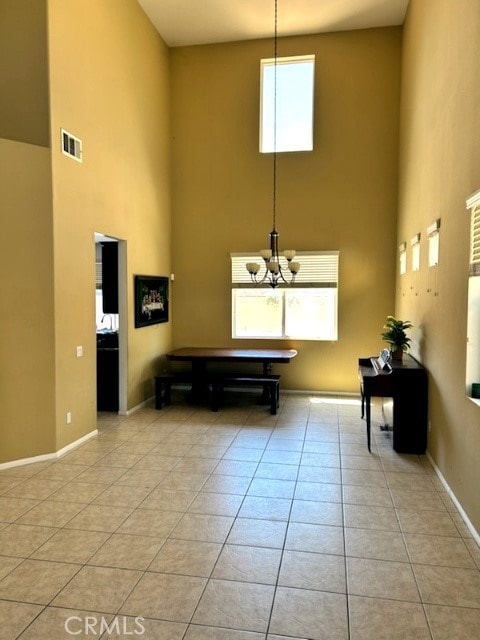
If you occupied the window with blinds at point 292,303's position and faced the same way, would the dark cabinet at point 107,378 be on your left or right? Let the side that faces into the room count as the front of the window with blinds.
on your right

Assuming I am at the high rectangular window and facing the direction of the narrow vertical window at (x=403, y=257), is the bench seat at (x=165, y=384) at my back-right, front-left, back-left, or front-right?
back-right

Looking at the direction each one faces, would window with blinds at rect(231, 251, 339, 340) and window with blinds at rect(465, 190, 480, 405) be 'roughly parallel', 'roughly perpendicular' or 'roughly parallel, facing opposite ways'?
roughly perpendicular

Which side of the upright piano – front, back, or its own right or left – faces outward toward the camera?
left

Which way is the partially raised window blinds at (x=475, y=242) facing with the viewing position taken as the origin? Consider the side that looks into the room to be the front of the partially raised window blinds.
facing to the left of the viewer

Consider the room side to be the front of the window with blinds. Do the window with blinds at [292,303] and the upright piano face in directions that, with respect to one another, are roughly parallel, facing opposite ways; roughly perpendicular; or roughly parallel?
roughly perpendicular

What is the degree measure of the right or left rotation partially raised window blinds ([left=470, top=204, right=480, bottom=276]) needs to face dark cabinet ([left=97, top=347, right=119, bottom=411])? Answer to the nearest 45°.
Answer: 0° — it already faces it

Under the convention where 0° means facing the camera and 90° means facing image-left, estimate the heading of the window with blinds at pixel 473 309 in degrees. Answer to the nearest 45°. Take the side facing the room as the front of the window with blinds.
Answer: approximately 90°
